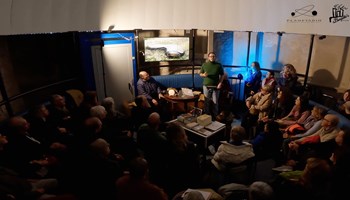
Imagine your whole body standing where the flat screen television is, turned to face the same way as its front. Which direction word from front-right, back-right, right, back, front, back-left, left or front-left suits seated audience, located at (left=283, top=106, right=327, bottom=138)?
front-left

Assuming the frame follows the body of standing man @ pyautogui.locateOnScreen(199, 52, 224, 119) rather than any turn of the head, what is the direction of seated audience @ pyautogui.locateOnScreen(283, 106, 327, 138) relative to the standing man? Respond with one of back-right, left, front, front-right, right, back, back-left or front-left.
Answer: front-left

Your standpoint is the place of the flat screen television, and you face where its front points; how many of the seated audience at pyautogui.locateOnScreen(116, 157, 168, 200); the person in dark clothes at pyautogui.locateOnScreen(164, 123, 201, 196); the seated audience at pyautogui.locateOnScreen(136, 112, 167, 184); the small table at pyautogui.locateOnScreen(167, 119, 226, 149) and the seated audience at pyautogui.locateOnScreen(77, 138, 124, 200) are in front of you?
5

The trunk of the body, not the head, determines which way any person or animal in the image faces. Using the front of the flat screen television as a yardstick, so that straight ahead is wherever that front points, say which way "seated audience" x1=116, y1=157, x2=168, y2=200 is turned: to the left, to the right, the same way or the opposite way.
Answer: the opposite way

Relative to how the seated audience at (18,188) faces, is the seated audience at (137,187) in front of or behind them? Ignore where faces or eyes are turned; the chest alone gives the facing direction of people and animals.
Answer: in front

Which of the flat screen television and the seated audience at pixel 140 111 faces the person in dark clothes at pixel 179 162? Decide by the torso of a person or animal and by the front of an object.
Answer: the flat screen television

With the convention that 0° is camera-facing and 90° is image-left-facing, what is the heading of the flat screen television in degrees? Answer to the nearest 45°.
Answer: approximately 0°

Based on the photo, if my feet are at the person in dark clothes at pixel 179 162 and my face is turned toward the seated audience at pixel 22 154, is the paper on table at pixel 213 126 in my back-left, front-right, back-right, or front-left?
back-right

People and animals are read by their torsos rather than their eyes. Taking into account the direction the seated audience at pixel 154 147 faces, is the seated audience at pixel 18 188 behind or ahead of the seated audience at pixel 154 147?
behind

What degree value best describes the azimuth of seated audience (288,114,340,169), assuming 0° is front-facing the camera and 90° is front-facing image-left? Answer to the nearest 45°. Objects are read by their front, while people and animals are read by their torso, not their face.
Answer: approximately 90°

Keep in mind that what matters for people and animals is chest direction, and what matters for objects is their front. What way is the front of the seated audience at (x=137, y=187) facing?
away from the camera

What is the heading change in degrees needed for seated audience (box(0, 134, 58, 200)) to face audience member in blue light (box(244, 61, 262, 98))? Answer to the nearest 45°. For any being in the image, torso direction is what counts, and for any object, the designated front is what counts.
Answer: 0° — they already face them

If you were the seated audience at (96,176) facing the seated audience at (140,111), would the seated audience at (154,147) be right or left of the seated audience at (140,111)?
right

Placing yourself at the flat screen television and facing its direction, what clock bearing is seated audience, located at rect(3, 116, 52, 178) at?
The seated audience is roughly at 1 o'clock from the flat screen television.

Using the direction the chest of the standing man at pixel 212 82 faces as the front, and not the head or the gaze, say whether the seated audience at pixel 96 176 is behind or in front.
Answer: in front
